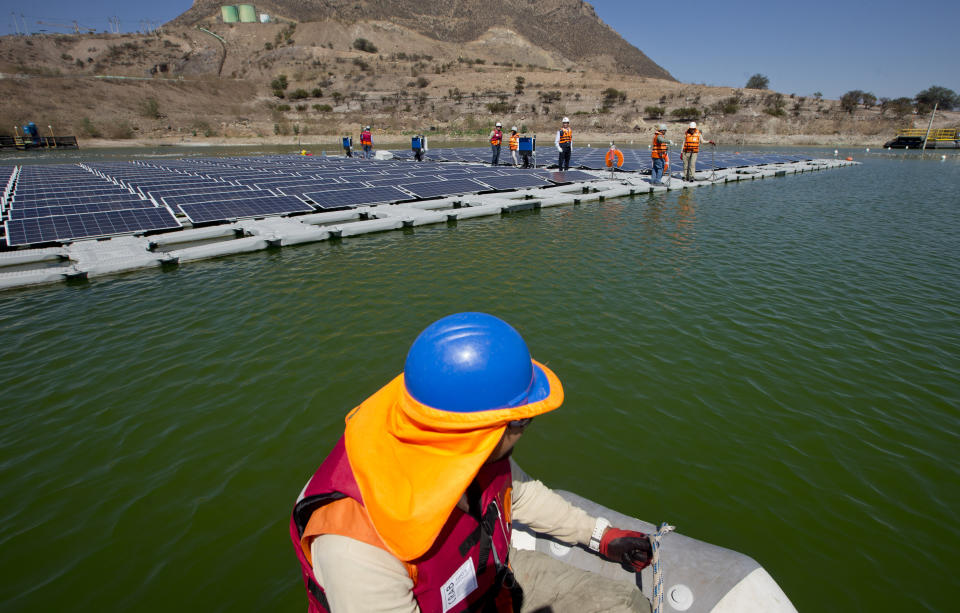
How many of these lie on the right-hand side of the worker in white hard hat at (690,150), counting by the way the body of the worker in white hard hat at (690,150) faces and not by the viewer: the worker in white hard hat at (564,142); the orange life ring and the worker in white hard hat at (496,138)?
3

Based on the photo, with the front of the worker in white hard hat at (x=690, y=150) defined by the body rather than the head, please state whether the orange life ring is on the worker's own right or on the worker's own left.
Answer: on the worker's own right

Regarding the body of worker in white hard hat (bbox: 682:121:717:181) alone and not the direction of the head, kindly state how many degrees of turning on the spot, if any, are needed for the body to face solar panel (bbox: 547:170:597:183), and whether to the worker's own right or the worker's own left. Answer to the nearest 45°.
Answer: approximately 90° to the worker's own right

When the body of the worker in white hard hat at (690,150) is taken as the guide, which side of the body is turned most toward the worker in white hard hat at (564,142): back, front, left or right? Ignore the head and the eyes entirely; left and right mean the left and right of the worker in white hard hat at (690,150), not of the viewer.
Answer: right

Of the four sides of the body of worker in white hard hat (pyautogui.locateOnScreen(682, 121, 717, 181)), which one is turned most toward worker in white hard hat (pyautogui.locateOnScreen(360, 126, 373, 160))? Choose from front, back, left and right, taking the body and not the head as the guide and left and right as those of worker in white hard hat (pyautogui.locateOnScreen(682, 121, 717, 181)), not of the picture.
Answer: right

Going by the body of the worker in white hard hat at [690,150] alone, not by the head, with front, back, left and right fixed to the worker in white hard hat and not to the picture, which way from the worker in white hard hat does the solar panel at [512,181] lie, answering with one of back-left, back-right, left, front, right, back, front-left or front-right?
front-right

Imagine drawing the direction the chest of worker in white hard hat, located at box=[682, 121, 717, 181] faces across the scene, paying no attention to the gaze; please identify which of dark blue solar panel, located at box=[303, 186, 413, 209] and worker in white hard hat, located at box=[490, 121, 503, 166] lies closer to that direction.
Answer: the dark blue solar panel

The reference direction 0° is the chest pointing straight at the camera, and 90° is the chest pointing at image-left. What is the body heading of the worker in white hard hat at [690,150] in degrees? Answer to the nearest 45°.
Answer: approximately 0°

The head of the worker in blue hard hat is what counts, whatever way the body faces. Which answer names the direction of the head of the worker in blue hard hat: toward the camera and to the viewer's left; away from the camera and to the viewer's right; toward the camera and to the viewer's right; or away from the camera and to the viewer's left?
away from the camera and to the viewer's right
